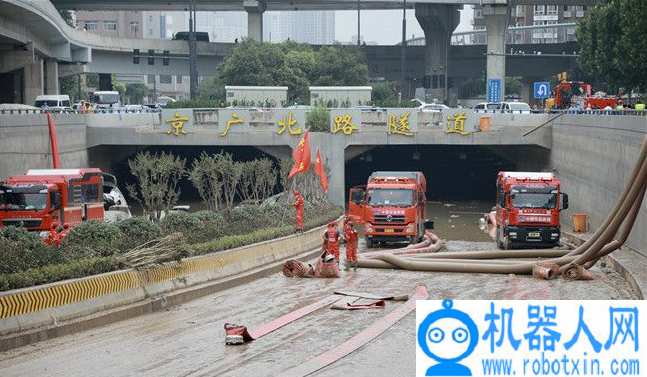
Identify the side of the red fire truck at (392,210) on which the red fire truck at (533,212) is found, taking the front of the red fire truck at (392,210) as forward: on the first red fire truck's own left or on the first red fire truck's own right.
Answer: on the first red fire truck's own left

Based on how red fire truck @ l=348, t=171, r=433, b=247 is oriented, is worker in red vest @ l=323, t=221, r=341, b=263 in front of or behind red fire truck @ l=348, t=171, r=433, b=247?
in front

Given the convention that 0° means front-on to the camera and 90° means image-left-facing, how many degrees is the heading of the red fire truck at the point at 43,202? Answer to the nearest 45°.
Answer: approximately 45°

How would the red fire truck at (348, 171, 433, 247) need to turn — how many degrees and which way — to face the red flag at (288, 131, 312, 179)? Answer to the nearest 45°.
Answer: approximately 90° to its right

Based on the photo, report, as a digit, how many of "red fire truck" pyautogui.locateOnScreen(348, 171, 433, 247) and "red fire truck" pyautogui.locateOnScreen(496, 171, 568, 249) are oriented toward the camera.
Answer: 2

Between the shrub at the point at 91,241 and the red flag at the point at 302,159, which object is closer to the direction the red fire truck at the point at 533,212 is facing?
the shrub

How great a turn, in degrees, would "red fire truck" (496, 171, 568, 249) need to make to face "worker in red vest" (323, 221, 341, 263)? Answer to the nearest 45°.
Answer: approximately 45° to its right

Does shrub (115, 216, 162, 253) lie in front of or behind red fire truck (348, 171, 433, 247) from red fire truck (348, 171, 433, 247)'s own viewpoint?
in front

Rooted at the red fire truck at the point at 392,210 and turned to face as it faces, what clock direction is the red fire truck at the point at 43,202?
the red fire truck at the point at 43,202 is roughly at 2 o'clock from the red fire truck at the point at 392,210.

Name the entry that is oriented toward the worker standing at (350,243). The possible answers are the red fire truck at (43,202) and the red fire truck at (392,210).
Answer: the red fire truck at (392,210)

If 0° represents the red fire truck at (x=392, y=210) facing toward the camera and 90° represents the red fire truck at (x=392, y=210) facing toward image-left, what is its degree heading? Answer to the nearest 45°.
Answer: approximately 0°

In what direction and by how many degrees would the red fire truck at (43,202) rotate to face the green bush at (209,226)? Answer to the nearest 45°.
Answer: approximately 90° to its left
